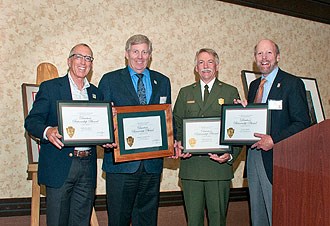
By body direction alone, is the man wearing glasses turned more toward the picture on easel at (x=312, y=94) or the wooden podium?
the wooden podium

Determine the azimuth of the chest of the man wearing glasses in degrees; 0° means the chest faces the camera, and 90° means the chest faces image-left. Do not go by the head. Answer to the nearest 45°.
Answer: approximately 315°

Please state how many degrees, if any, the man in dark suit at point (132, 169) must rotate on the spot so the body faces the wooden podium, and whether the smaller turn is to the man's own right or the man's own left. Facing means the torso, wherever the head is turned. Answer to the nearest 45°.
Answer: approximately 45° to the man's own left

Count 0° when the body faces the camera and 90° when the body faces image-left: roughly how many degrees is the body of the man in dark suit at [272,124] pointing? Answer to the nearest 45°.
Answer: approximately 45°
